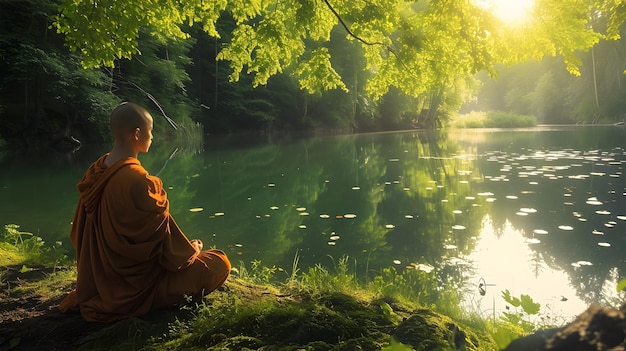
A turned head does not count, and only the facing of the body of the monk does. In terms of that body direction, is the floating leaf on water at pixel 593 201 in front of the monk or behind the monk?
in front

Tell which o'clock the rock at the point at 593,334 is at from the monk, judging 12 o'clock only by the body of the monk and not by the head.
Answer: The rock is roughly at 4 o'clock from the monk.

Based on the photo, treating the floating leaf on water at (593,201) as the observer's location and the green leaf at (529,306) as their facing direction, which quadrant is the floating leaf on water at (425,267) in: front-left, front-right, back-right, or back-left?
front-right

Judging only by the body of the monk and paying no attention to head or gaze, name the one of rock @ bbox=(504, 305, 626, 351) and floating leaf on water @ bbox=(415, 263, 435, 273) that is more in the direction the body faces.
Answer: the floating leaf on water

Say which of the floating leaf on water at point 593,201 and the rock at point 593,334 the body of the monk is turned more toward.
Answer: the floating leaf on water

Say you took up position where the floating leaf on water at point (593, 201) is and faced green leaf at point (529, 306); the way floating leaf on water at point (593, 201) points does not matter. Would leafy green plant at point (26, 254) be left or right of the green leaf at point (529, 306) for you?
right

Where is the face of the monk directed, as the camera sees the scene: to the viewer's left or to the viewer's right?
to the viewer's right

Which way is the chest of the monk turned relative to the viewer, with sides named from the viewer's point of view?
facing away from the viewer and to the right of the viewer

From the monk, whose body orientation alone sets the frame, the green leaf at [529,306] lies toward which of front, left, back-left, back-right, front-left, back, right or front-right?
right

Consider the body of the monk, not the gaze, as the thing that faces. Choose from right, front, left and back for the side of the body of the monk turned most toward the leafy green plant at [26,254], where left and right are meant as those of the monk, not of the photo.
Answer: left

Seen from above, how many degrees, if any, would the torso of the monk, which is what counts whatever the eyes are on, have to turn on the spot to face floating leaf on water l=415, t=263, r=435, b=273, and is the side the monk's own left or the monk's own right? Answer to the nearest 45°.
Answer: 0° — they already face it
